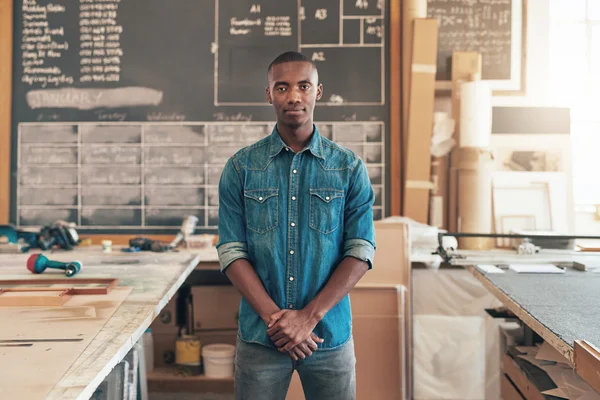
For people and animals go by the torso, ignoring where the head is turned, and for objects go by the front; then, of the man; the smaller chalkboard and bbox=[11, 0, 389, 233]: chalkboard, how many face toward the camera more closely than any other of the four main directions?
3

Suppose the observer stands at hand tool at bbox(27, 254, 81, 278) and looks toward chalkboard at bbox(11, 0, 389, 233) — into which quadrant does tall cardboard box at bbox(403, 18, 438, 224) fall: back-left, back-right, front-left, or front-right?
front-right

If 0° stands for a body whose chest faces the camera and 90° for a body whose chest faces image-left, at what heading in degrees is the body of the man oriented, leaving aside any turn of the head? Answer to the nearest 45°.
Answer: approximately 0°

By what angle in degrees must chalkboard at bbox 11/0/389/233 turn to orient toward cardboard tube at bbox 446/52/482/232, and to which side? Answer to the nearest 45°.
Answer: approximately 90° to its left

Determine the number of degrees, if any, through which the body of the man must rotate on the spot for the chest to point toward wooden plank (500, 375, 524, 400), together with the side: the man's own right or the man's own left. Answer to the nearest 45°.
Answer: approximately 135° to the man's own left

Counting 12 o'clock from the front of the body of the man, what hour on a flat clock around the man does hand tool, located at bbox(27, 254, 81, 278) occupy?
The hand tool is roughly at 4 o'clock from the man.

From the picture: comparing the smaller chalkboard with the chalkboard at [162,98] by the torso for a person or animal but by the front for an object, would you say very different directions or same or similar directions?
same or similar directions

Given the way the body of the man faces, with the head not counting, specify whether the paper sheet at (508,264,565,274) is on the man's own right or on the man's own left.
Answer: on the man's own left

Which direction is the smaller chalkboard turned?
toward the camera

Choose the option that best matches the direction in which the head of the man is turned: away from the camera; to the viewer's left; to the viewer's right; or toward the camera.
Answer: toward the camera

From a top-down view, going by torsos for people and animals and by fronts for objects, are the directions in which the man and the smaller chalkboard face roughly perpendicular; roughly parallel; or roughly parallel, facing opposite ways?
roughly parallel

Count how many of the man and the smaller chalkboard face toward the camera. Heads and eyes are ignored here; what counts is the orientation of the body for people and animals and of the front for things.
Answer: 2

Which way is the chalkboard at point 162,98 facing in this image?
toward the camera

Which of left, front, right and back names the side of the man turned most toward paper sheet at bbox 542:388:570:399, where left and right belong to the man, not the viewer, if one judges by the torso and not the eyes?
left
